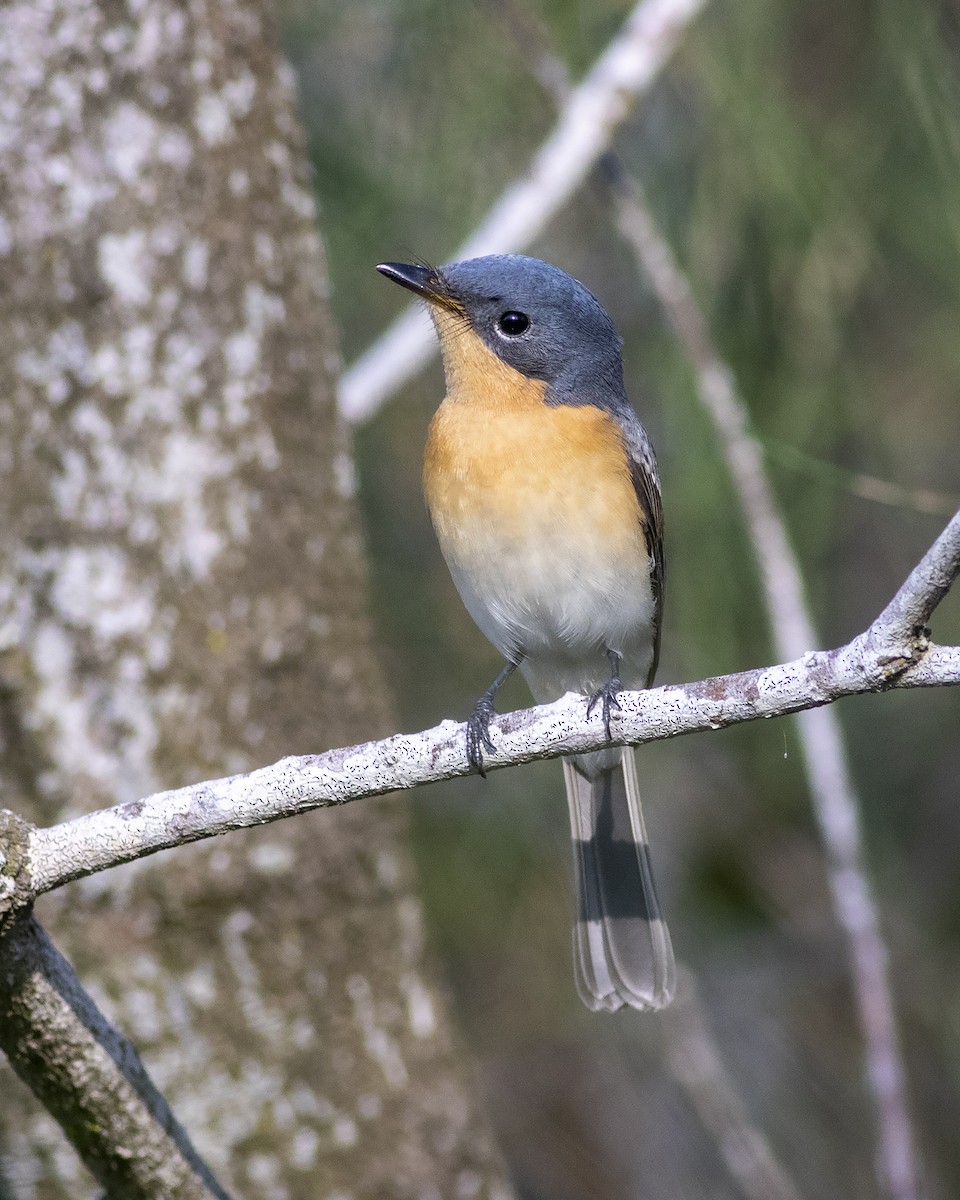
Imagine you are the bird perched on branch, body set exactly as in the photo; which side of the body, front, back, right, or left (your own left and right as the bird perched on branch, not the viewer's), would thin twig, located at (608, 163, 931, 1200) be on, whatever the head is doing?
back

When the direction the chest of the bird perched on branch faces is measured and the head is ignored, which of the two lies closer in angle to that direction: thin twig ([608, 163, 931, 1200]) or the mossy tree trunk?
the mossy tree trunk

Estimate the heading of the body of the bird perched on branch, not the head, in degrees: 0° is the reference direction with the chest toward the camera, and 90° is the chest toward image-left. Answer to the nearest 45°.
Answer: approximately 45°
